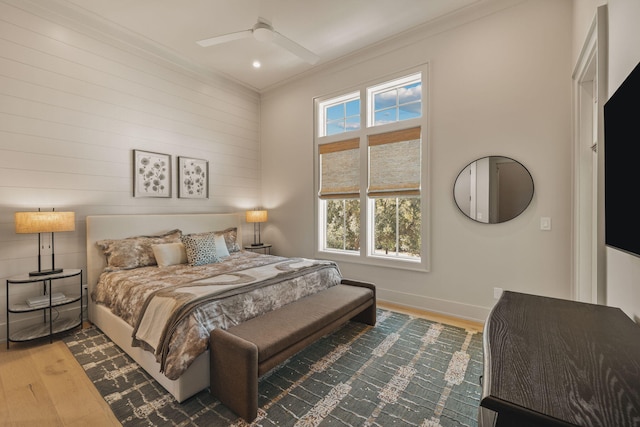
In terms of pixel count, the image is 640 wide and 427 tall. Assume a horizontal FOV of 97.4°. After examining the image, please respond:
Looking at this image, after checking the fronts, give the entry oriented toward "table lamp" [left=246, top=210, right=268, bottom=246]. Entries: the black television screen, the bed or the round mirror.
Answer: the black television screen

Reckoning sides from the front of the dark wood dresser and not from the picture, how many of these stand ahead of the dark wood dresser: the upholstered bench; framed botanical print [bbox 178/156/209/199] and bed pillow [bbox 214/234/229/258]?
3

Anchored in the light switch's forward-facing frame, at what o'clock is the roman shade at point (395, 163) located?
The roman shade is roughly at 3 o'clock from the light switch.

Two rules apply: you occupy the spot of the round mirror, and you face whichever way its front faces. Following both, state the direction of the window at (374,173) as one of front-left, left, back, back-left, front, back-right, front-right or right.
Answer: right

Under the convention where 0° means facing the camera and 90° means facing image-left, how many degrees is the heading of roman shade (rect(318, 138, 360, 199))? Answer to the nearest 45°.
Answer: approximately 45°

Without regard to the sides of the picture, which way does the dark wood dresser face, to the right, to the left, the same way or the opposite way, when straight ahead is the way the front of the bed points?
the opposite way

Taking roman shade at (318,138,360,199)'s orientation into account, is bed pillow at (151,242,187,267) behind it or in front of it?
in front

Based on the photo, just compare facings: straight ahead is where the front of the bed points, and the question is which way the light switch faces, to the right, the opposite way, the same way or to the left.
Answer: to the right

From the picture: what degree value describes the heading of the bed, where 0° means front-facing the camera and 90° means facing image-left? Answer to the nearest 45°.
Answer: approximately 315°

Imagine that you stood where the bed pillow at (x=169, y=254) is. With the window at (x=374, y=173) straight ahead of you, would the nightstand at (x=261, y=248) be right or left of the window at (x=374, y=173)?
left

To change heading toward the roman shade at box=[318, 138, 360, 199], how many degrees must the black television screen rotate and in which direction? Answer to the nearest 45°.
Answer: approximately 45° to its right

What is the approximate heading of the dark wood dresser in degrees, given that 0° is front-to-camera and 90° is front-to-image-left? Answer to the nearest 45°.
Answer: approximately 90°

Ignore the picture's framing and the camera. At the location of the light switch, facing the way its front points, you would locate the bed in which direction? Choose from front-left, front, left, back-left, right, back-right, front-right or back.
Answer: front-right

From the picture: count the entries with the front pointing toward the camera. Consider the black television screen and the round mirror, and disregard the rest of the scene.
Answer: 1

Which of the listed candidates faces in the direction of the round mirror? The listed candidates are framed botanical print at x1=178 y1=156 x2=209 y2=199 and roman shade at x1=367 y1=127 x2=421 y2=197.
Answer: the framed botanical print
